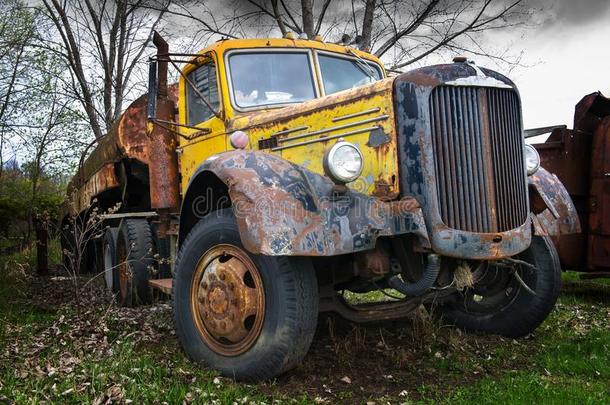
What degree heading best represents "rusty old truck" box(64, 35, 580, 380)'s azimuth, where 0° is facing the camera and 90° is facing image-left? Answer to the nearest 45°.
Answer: approximately 315°

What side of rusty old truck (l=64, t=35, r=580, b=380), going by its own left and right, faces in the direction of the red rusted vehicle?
left
